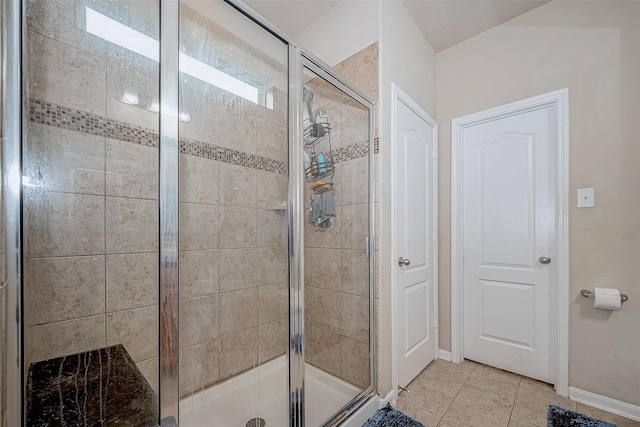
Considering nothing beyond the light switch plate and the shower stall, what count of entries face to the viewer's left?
0

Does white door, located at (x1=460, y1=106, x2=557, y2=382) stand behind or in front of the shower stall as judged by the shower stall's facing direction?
in front

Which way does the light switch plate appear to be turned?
toward the camera

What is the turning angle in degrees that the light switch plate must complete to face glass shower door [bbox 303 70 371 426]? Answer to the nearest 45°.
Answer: approximately 45° to its right

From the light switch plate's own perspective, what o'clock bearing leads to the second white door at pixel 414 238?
The second white door is roughly at 2 o'clock from the light switch plate.

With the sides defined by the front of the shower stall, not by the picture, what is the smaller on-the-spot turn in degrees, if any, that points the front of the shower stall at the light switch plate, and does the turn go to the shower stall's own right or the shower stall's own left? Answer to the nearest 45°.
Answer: approximately 45° to the shower stall's own left

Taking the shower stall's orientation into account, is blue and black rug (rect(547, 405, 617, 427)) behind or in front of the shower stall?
in front

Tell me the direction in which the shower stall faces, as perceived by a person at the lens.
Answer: facing the viewer and to the right of the viewer
